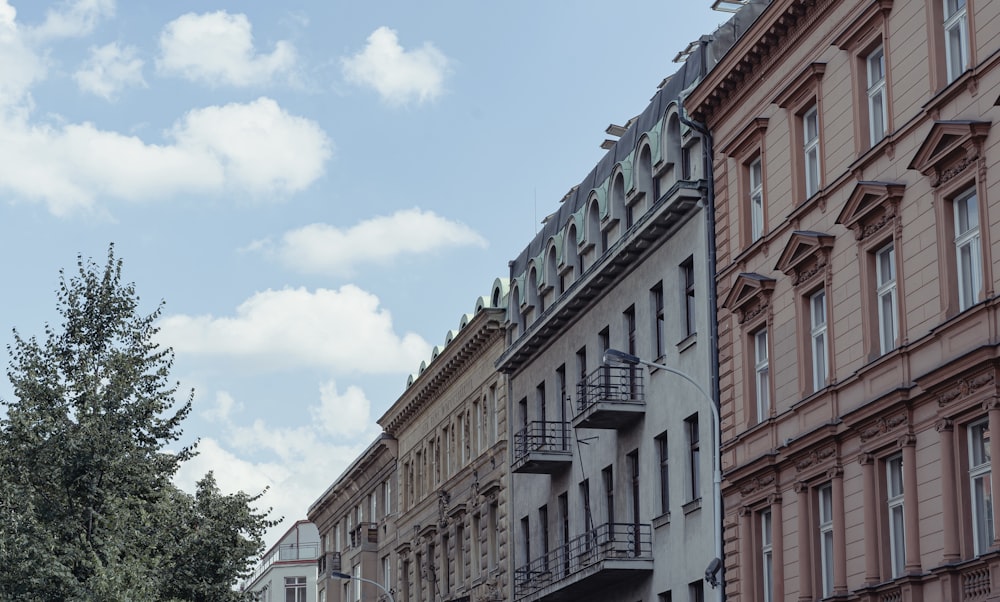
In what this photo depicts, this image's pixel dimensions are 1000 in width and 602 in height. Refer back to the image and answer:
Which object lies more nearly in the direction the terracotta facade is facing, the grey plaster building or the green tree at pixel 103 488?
the green tree

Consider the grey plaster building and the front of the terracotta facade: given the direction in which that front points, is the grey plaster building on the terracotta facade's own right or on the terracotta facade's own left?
on the terracotta facade's own right

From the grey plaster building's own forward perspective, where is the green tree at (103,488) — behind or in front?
in front

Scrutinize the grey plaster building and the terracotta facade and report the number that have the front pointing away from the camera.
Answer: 0

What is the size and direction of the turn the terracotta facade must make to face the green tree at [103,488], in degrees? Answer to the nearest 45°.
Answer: approximately 45° to its right

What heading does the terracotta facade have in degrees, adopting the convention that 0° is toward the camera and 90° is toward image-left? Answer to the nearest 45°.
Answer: approximately 45°

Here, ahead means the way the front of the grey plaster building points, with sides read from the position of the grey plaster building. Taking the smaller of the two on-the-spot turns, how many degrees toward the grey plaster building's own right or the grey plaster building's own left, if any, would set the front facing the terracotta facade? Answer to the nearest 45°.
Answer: approximately 45° to the grey plaster building's own left
